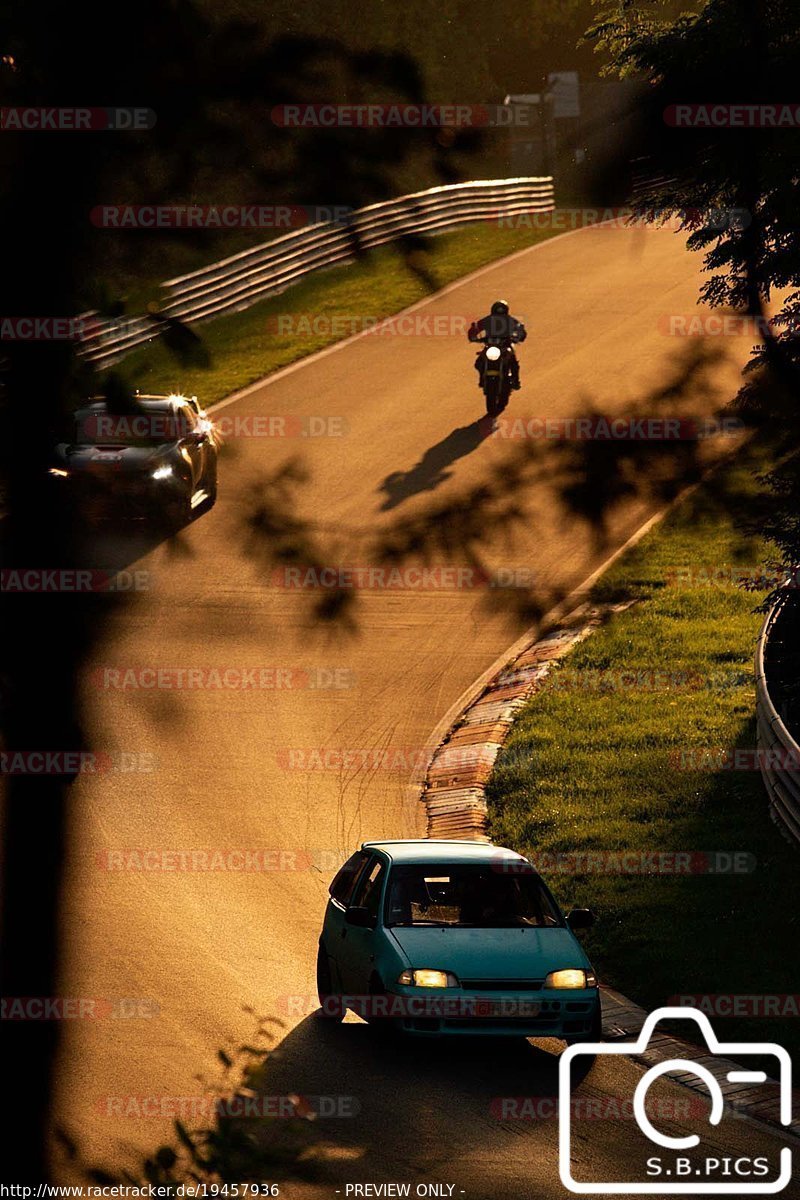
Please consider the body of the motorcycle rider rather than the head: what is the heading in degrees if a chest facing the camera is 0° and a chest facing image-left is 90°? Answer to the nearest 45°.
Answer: approximately 0°

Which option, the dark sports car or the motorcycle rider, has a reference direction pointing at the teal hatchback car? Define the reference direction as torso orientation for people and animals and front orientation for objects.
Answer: the motorcycle rider

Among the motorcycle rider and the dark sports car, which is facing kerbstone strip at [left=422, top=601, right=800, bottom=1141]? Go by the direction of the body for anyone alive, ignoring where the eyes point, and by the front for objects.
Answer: the motorcycle rider

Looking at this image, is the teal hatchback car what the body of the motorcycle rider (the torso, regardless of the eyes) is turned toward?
yes

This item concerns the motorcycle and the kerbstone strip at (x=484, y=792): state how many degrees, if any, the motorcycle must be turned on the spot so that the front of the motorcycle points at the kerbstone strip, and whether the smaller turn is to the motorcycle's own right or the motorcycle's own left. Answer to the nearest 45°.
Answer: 0° — it already faces it

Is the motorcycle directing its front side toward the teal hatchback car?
yes

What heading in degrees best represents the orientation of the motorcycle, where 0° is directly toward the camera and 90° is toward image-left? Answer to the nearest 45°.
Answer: approximately 0°

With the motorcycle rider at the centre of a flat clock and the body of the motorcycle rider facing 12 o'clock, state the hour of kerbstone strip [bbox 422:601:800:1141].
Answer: The kerbstone strip is roughly at 12 o'clock from the motorcycle rider.

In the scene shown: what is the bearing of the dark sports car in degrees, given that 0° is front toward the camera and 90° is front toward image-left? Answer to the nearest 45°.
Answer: approximately 45°
